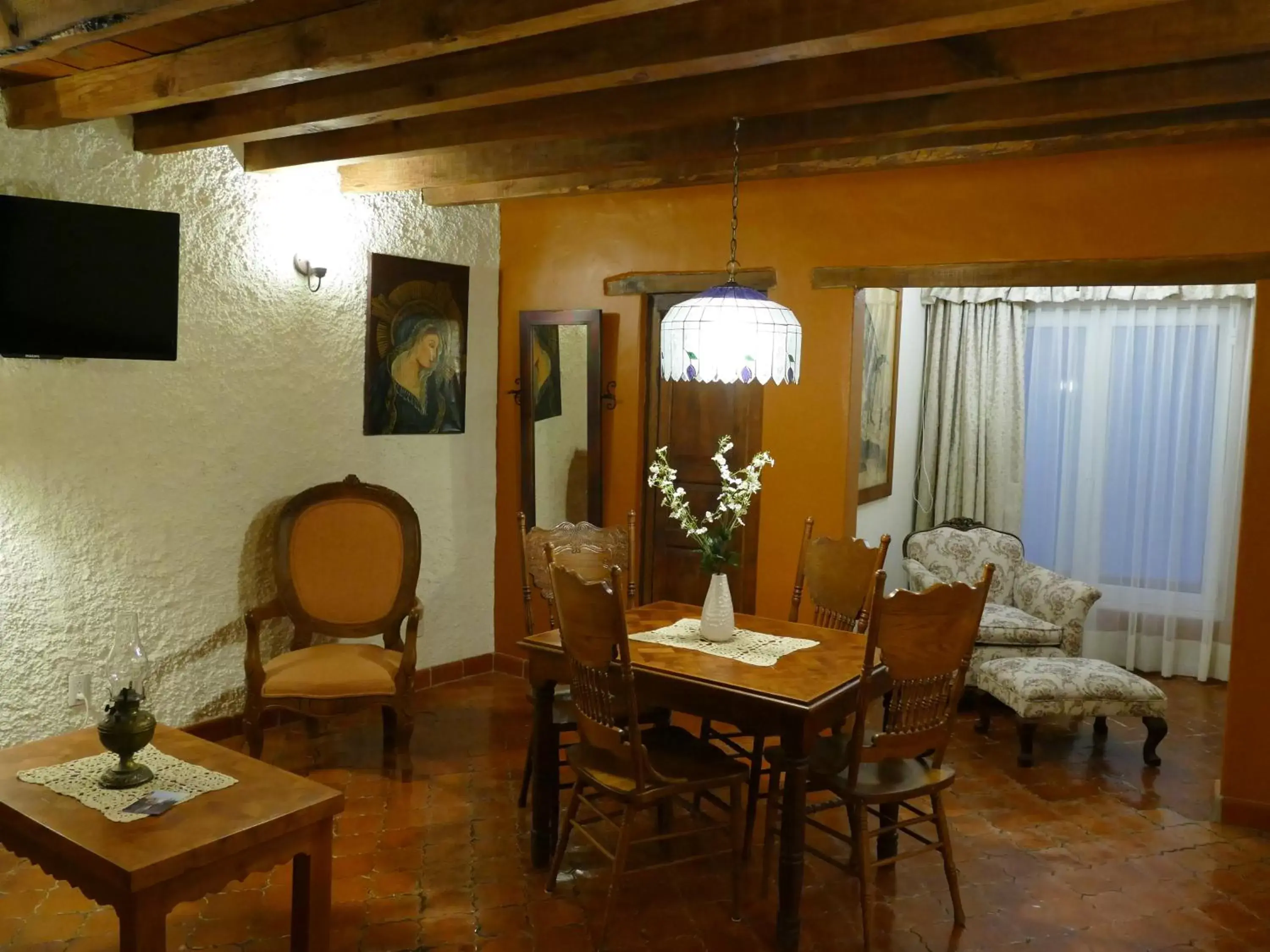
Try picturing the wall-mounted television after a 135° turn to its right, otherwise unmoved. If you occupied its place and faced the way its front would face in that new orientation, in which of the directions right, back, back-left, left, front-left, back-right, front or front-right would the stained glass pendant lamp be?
back-left

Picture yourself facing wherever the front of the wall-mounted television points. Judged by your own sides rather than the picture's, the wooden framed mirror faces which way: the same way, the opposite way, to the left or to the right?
to the right

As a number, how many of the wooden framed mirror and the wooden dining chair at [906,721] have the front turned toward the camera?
1

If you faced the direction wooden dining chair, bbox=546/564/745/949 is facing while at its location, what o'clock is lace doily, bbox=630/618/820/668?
The lace doily is roughly at 12 o'clock from the wooden dining chair.

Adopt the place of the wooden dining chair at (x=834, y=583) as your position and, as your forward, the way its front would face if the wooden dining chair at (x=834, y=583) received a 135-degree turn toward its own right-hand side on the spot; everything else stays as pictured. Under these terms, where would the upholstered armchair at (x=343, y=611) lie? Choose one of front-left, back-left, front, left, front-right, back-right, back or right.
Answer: left

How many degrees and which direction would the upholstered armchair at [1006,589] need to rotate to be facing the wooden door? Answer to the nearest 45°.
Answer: approximately 90° to its right

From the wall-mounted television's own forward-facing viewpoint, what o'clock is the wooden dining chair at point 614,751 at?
The wooden dining chair is roughly at 12 o'clock from the wall-mounted television.

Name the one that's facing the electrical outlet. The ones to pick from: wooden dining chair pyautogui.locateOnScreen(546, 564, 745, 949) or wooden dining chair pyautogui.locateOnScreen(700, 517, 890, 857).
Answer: wooden dining chair pyautogui.locateOnScreen(700, 517, 890, 857)

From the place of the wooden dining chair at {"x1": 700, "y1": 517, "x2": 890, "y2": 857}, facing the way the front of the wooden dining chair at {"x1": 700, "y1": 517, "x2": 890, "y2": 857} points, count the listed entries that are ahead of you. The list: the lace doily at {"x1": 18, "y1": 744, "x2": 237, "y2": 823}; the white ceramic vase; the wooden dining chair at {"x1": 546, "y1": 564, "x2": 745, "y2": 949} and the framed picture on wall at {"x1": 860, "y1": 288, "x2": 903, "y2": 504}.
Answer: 3

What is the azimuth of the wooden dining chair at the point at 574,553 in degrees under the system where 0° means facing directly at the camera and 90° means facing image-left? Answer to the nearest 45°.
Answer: approximately 315°

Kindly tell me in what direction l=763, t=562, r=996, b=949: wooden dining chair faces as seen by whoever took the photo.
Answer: facing away from the viewer and to the left of the viewer

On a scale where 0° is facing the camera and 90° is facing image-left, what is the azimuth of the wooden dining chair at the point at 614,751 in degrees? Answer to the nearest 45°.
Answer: approximately 225°

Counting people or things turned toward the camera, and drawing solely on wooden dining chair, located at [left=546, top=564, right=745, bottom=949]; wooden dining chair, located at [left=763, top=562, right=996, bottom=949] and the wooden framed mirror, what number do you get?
1

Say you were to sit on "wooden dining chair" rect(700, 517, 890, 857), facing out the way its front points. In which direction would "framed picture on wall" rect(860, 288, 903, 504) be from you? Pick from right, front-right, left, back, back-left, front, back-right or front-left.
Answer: back-right

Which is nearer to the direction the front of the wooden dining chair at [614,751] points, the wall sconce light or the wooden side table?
the wall sconce light

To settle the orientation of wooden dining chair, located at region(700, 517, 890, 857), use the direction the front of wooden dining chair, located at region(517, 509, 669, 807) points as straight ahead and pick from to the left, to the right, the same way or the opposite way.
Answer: to the right

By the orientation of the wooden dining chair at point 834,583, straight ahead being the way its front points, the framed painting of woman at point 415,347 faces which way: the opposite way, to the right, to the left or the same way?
to the left

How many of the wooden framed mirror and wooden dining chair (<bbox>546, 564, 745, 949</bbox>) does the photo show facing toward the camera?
1

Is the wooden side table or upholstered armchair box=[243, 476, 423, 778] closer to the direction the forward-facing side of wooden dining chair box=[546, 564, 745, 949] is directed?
the upholstered armchair

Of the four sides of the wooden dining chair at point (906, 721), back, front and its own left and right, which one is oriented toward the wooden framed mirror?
front

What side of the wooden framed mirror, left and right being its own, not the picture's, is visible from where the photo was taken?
front

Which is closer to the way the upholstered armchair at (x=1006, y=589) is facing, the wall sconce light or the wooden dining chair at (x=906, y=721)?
the wooden dining chair
